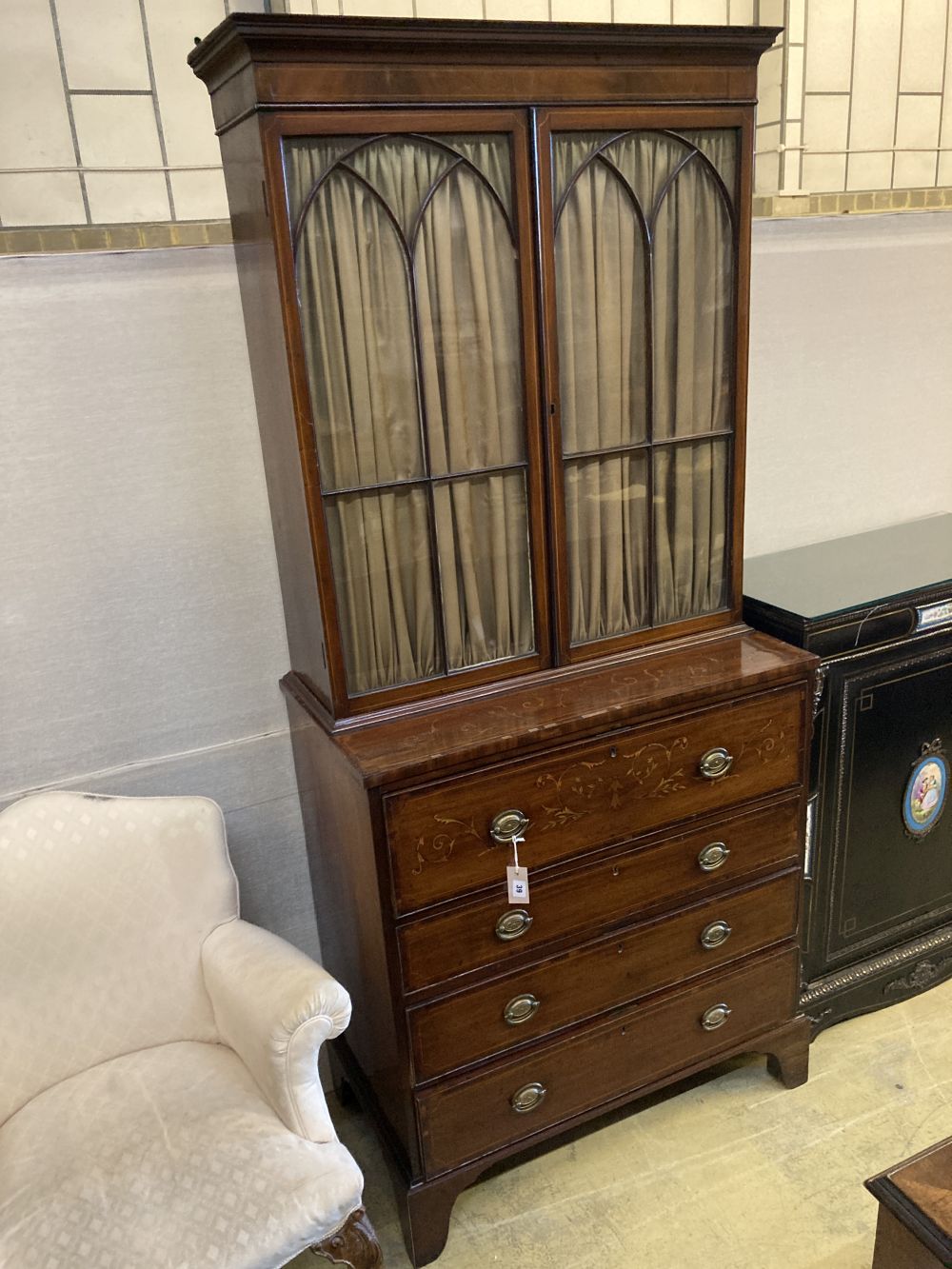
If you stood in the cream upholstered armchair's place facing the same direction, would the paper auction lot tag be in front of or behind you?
in front

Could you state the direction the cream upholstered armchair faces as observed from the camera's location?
facing the viewer and to the right of the viewer

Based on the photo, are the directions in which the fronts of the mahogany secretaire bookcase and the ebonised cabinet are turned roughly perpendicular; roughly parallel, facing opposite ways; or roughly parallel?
roughly parallel

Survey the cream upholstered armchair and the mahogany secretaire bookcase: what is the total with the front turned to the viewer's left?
0

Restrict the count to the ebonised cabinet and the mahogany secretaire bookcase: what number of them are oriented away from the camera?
0

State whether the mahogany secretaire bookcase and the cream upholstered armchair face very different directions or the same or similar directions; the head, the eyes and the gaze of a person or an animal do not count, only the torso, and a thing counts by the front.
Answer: same or similar directions

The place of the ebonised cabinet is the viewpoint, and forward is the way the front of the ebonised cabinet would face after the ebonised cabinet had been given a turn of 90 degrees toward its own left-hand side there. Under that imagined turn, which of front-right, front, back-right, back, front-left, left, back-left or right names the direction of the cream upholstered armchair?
back
